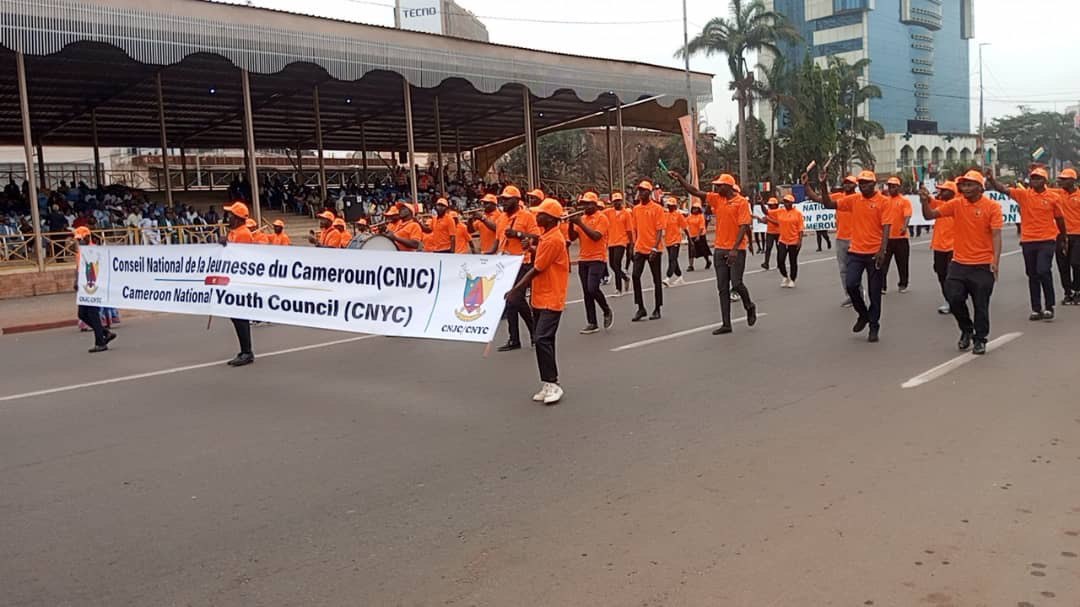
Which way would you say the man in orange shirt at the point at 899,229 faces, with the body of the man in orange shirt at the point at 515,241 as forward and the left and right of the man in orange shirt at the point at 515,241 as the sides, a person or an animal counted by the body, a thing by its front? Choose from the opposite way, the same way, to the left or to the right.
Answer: the same way

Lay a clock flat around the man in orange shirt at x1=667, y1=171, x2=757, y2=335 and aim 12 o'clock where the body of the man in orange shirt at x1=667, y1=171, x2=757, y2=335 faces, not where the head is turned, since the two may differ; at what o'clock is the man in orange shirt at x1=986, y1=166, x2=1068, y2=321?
the man in orange shirt at x1=986, y1=166, x2=1068, y2=321 is roughly at 7 o'clock from the man in orange shirt at x1=667, y1=171, x2=757, y2=335.

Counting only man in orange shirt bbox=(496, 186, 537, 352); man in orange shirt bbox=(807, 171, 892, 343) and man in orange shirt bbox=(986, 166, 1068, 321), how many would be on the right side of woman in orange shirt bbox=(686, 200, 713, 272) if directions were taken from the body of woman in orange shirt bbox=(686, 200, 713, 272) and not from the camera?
0

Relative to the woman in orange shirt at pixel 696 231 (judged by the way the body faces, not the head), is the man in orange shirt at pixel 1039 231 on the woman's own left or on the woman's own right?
on the woman's own left

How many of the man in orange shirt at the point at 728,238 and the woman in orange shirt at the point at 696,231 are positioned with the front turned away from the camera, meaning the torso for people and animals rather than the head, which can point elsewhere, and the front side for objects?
0

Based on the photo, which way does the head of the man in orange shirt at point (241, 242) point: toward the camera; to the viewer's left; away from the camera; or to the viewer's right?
to the viewer's left

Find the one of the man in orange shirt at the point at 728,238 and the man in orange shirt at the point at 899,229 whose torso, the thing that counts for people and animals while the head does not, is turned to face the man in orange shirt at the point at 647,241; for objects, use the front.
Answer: the man in orange shirt at the point at 899,229

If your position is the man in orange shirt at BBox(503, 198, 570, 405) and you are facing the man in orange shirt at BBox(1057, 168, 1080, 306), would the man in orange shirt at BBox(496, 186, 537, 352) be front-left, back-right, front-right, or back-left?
front-left

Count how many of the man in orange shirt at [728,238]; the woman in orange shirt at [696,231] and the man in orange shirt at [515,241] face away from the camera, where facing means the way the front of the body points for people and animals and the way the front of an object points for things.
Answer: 0

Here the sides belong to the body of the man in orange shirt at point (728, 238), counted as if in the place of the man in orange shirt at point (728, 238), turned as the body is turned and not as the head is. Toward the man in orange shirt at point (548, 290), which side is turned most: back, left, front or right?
front

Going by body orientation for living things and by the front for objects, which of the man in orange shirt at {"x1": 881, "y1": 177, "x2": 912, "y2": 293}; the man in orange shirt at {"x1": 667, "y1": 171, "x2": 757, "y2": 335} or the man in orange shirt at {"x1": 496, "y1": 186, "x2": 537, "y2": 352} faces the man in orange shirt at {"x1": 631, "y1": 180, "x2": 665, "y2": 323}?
the man in orange shirt at {"x1": 881, "y1": 177, "x2": 912, "y2": 293}

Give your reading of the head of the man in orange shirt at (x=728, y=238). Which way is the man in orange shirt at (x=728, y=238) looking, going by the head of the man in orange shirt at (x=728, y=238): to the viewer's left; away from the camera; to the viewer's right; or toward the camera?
to the viewer's left

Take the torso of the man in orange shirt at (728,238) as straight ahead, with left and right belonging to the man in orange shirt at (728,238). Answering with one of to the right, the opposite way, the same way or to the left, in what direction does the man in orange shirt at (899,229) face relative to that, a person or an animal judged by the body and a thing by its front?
the same way

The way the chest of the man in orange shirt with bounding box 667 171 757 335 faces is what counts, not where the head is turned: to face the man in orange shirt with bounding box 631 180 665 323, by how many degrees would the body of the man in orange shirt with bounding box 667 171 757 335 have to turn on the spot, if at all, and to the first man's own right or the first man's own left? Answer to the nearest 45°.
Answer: approximately 90° to the first man's own right

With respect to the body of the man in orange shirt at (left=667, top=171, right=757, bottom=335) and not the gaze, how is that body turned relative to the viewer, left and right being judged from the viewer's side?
facing the viewer and to the left of the viewer

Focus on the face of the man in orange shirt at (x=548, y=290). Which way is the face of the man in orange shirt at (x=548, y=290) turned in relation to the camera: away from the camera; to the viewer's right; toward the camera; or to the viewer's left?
to the viewer's left

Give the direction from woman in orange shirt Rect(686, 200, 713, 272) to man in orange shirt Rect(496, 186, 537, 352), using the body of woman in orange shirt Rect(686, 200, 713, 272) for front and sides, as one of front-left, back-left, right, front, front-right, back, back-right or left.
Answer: front-left
